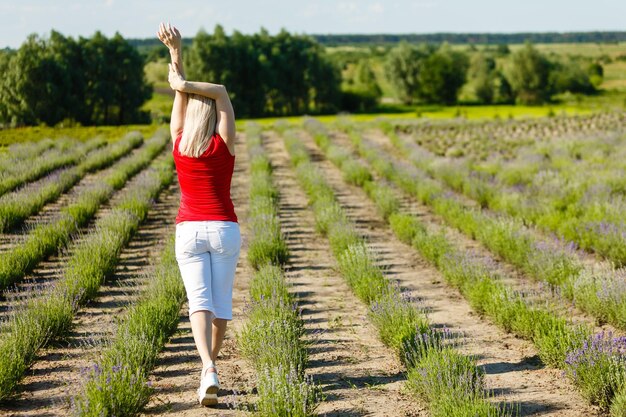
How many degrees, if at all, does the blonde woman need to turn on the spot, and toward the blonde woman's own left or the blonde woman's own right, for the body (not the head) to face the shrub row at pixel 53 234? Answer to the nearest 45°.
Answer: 0° — they already face it

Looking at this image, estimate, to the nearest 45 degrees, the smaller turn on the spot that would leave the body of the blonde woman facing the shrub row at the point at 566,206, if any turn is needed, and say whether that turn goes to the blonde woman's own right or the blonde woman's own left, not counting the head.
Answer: approximately 45° to the blonde woman's own right

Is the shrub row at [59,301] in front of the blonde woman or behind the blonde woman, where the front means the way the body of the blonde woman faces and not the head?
in front

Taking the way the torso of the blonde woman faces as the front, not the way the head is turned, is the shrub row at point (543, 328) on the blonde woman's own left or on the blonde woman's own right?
on the blonde woman's own right

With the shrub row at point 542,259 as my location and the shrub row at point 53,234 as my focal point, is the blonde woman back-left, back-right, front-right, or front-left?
front-left

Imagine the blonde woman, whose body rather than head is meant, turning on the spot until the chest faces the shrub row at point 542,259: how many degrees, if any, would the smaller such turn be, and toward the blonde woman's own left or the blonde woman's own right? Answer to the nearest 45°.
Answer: approximately 45° to the blonde woman's own right

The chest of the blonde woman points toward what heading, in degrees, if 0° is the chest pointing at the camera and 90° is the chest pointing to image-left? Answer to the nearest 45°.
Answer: approximately 180°

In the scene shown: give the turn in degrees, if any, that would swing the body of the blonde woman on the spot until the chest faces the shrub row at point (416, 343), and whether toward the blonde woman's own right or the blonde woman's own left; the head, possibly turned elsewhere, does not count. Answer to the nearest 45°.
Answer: approximately 45° to the blonde woman's own right

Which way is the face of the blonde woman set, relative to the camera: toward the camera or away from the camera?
away from the camera
